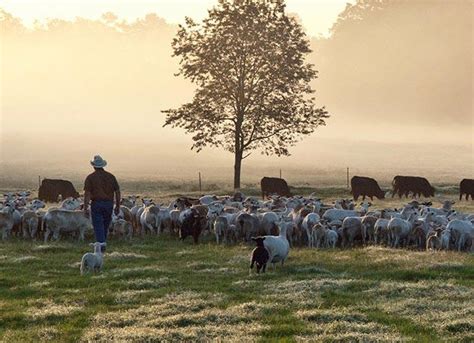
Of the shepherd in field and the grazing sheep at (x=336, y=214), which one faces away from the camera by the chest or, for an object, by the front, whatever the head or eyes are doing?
the shepherd in field

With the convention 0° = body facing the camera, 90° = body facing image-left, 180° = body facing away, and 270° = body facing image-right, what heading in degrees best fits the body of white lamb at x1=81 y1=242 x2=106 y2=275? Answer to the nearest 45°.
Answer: approximately 225°

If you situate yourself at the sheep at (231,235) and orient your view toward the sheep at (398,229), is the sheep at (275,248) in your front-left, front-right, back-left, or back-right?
front-right

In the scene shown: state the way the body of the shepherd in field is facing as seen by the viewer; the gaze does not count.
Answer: away from the camera

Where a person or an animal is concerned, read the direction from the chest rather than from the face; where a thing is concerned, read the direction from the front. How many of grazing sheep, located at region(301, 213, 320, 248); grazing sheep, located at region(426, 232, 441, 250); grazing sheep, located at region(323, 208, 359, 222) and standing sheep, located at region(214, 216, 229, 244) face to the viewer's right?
1

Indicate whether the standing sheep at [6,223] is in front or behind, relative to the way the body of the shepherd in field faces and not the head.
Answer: in front

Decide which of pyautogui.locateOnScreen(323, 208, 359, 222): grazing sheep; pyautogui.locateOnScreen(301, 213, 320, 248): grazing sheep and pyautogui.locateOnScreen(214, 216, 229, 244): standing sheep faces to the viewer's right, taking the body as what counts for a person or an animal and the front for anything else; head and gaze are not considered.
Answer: pyautogui.locateOnScreen(323, 208, 359, 222): grazing sheep
